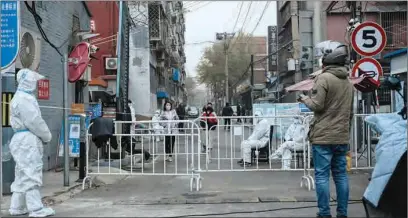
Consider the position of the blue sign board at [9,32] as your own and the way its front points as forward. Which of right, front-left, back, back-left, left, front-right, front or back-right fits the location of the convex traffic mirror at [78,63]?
back-left

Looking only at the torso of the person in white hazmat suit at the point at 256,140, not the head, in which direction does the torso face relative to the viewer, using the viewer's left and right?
facing to the left of the viewer

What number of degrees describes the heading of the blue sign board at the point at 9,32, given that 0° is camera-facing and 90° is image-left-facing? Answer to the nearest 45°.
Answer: approximately 0°

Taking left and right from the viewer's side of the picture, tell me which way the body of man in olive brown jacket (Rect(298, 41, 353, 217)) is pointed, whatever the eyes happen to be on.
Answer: facing away from the viewer and to the left of the viewer

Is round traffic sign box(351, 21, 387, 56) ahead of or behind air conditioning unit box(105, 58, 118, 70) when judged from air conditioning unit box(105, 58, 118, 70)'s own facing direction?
ahead

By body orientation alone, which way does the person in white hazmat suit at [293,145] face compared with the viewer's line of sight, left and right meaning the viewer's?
facing to the left of the viewer

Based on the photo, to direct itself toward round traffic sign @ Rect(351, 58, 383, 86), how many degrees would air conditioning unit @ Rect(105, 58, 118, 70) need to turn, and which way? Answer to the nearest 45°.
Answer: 0° — it already faces it

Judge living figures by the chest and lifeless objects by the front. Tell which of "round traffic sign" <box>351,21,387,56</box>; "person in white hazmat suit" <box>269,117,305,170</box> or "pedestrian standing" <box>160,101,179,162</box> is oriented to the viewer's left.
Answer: the person in white hazmat suit

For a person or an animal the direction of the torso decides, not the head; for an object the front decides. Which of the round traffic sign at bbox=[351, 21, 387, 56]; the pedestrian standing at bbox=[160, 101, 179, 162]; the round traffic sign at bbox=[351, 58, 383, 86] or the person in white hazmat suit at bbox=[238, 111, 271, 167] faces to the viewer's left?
the person in white hazmat suit
